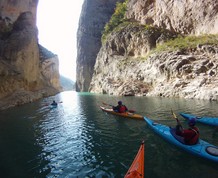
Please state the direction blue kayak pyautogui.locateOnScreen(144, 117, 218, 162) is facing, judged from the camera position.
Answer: facing away from the viewer and to the left of the viewer

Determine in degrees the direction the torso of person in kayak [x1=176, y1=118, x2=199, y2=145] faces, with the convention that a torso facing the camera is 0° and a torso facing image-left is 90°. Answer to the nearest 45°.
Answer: approximately 135°
